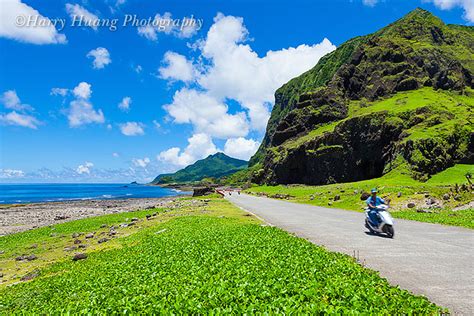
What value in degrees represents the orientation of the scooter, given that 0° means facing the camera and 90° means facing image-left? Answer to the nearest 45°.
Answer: approximately 315°
